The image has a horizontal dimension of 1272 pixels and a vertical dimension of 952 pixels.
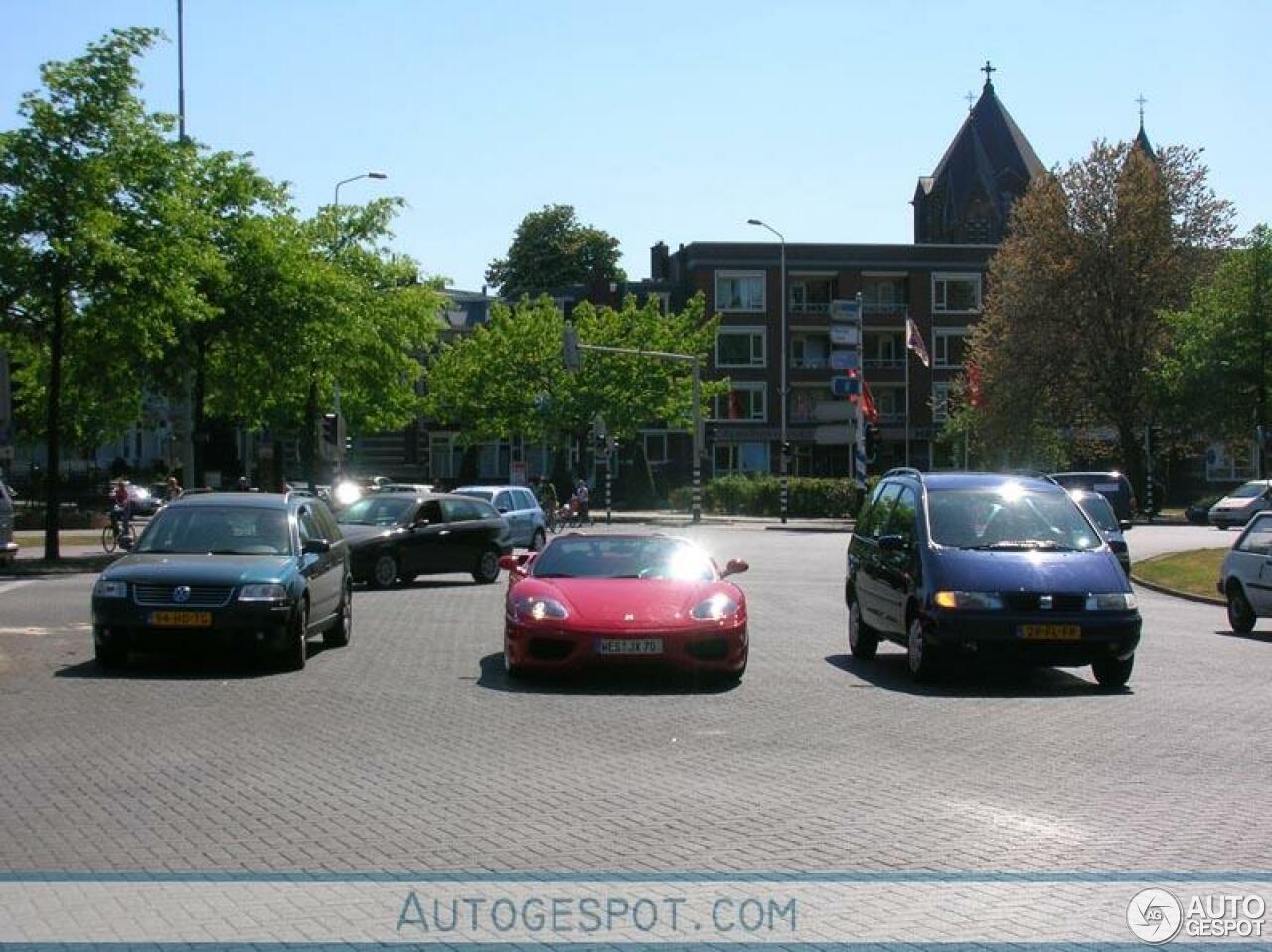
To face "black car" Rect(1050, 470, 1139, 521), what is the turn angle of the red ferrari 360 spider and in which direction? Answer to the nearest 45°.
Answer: approximately 135° to its left

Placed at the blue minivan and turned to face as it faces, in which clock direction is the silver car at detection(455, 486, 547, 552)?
The silver car is roughly at 5 o'clock from the blue minivan.

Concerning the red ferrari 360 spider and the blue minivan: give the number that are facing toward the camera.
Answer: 2

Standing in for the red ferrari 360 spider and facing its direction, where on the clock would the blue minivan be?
The blue minivan is roughly at 9 o'clock from the red ferrari 360 spider.

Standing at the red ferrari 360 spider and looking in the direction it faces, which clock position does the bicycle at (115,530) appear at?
The bicycle is roughly at 5 o'clock from the red ferrari 360 spider.

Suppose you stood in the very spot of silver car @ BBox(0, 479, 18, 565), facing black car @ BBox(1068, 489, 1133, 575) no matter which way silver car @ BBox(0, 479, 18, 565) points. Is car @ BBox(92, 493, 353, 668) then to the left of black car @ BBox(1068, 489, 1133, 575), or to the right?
right

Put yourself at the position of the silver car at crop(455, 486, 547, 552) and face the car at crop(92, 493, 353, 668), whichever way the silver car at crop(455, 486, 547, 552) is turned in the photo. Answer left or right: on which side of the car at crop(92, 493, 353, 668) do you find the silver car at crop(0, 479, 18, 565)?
right

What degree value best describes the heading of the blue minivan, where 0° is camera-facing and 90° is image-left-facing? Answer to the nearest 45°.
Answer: approximately 0°
